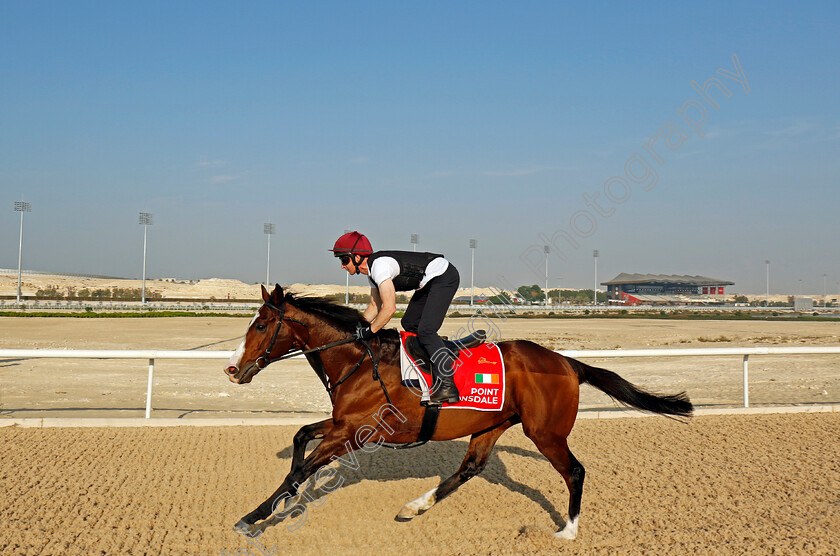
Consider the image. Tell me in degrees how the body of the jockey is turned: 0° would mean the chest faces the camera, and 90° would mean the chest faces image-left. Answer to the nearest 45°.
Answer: approximately 90°

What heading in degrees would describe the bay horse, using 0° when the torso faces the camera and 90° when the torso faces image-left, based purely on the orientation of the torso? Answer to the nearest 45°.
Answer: approximately 90°
